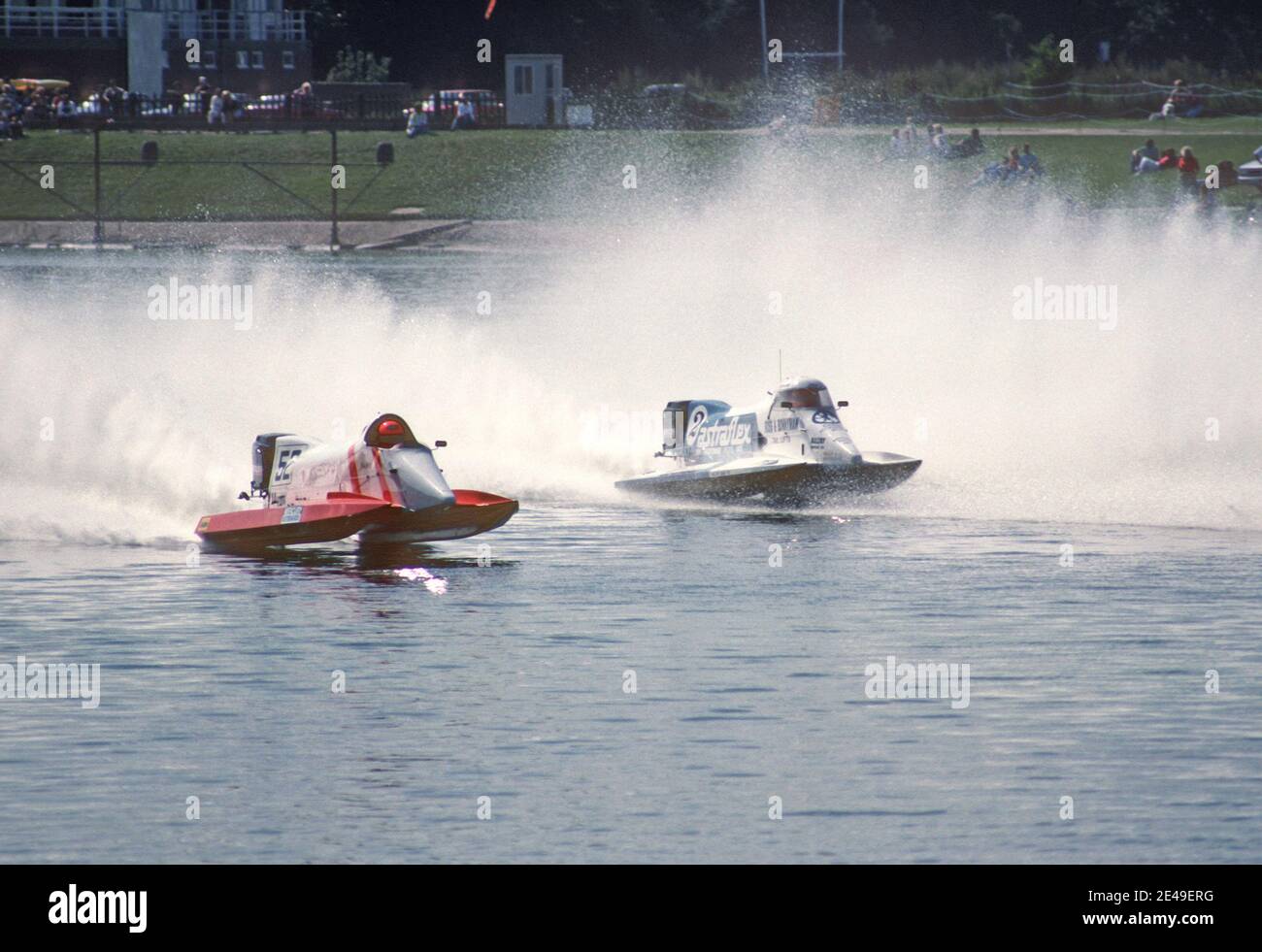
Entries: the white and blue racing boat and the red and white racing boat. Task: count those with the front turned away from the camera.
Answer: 0

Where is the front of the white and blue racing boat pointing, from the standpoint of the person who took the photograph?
facing the viewer and to the right of the viewer

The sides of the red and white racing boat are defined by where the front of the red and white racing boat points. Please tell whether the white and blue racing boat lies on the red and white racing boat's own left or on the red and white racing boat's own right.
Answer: on the red and white racing boat's own left

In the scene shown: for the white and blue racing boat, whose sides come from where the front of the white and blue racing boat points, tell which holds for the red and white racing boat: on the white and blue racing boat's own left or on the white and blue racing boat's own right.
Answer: on the white and blue racing boat's own right
